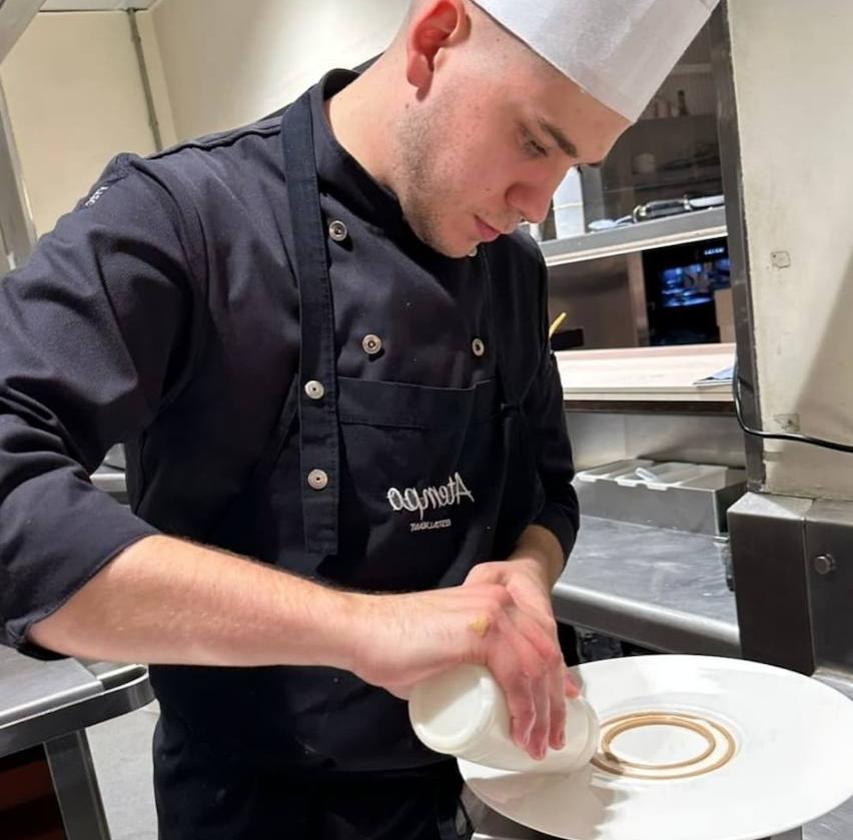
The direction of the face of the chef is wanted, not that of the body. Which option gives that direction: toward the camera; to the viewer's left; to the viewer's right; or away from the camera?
to the viewer's right

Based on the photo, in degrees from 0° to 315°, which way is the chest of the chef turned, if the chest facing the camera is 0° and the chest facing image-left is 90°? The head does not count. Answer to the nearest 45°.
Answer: approximately 315°

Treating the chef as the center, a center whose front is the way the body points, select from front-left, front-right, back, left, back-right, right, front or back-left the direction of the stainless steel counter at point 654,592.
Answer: left

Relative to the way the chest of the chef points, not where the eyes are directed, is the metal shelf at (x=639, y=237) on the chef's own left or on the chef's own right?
on the chef's own left

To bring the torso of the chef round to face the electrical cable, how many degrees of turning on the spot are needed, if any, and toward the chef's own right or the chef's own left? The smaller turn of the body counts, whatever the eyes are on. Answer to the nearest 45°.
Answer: approximately 45° to the chef's own left
